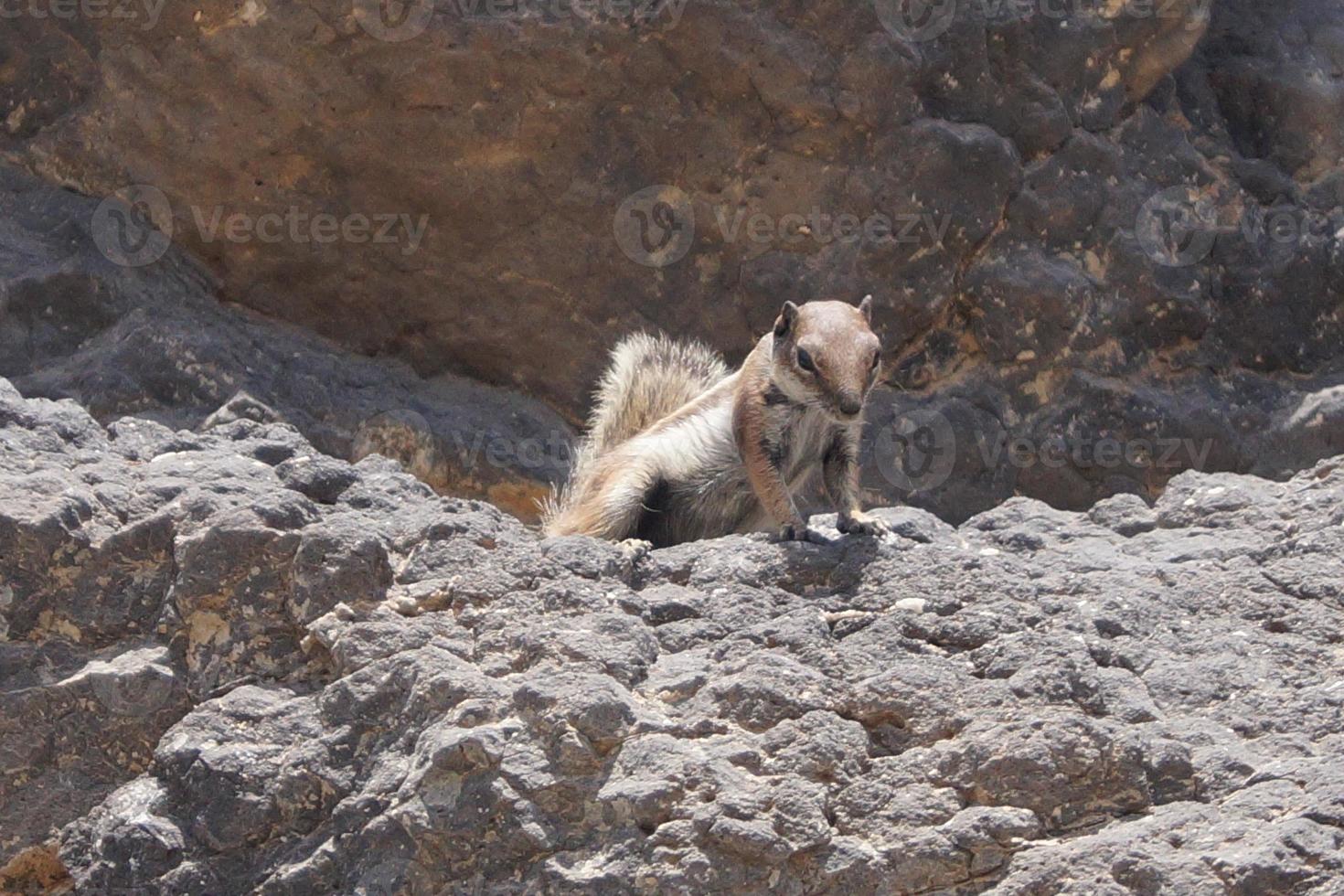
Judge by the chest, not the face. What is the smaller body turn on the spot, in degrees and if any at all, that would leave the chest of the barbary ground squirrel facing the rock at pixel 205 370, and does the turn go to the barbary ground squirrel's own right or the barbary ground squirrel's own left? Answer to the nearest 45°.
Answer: approximately 180°

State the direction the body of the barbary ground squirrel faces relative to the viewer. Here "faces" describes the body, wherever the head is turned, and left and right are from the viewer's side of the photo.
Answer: facing the viewer and to the right of the viewer
